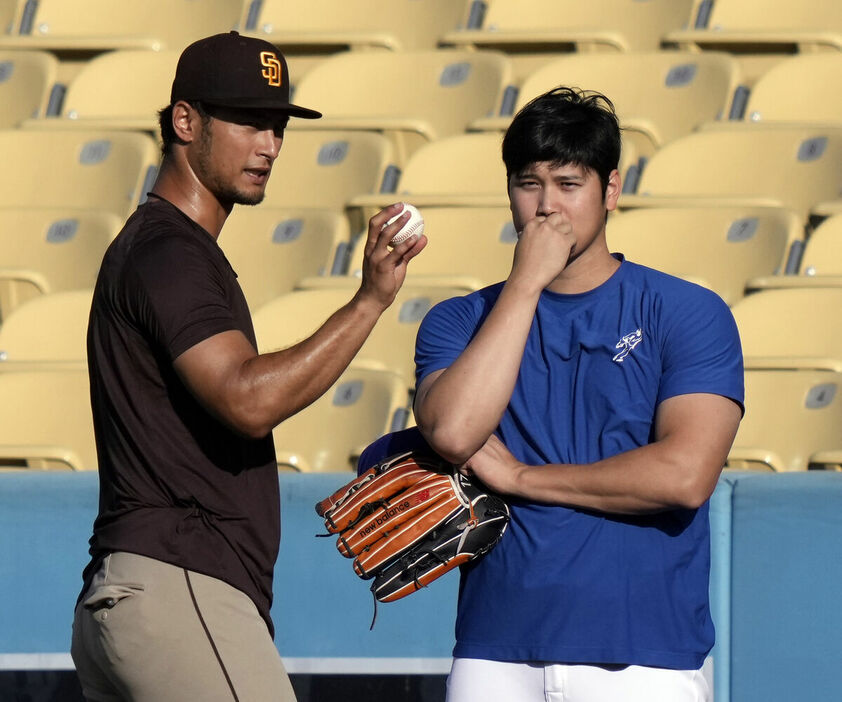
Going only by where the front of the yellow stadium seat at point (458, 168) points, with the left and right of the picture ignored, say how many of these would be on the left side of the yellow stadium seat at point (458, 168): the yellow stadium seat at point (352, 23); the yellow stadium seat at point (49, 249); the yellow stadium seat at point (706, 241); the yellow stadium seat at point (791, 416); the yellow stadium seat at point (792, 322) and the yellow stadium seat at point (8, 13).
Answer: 3

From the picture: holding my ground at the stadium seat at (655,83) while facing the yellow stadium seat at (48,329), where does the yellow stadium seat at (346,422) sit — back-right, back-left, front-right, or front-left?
front-left

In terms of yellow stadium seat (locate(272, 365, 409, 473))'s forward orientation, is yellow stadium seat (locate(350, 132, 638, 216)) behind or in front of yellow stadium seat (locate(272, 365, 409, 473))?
behind

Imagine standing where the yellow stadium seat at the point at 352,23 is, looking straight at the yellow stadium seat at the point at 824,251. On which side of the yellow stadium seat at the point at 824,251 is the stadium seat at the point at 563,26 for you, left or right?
left

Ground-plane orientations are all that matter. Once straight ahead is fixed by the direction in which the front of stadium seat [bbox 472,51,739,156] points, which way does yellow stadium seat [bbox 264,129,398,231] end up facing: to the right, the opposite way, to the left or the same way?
the same way

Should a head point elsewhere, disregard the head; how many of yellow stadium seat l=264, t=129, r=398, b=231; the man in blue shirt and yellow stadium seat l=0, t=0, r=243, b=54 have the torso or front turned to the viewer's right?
0

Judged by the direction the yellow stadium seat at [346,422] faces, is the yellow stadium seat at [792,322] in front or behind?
behind

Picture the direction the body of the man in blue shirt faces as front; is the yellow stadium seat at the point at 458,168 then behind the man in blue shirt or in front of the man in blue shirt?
behind

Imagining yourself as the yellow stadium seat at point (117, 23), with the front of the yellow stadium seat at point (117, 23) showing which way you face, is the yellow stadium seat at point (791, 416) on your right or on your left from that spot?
on your left

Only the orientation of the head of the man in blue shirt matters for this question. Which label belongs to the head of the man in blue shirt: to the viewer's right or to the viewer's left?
to the viewer's left

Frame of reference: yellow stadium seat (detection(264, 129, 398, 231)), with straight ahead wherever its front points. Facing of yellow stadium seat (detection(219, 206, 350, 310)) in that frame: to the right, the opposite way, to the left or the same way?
the same way

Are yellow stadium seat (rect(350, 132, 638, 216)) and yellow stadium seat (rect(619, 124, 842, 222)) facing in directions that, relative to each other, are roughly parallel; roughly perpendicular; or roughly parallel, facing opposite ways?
roughly parallel

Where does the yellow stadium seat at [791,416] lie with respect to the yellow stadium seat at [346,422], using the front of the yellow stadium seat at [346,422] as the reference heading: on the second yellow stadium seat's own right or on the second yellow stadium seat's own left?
on the second yellow stadium seat's own left

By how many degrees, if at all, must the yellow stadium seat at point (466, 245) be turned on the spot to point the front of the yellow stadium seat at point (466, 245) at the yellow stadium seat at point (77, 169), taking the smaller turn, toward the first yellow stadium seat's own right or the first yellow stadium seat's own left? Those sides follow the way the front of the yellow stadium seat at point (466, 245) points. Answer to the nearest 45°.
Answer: approximately 90° to the first yellow stadium seat's own right

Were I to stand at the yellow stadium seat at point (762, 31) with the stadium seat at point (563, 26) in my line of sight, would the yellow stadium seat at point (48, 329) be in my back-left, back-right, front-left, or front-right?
front-left

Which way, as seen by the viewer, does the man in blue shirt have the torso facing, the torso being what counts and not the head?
toward the camera

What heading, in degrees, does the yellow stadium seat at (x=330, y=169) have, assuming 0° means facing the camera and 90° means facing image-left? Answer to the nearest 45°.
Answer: approximately 45°

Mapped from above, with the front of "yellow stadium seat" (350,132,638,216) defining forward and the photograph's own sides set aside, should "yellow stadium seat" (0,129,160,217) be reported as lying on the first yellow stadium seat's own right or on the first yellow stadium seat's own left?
on the first yellow stadium seat's own right

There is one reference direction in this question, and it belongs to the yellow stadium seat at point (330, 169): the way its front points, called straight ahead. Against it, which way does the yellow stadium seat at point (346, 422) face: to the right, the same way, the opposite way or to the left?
the same way

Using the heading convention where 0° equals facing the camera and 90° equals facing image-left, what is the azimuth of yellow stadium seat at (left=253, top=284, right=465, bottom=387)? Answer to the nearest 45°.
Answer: approximately 45°

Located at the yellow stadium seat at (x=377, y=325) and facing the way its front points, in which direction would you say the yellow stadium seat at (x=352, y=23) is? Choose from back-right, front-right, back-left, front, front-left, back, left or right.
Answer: back-right
